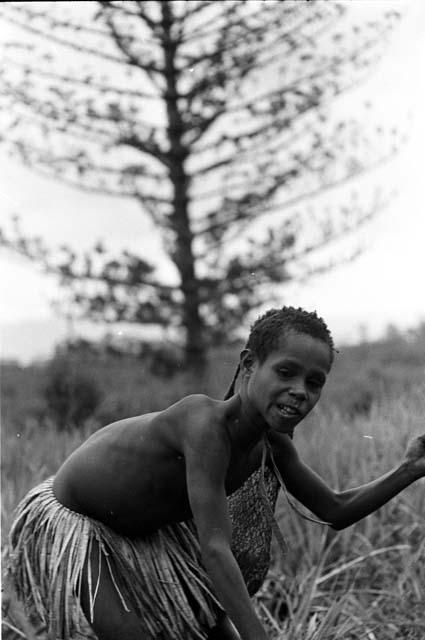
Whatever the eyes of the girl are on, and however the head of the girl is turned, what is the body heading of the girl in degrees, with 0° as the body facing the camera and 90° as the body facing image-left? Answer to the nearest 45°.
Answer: approximately 315°

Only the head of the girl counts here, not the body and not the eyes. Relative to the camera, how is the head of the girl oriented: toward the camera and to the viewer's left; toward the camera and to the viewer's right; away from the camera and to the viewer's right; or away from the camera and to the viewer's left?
toward the camera and to the viewer's right
